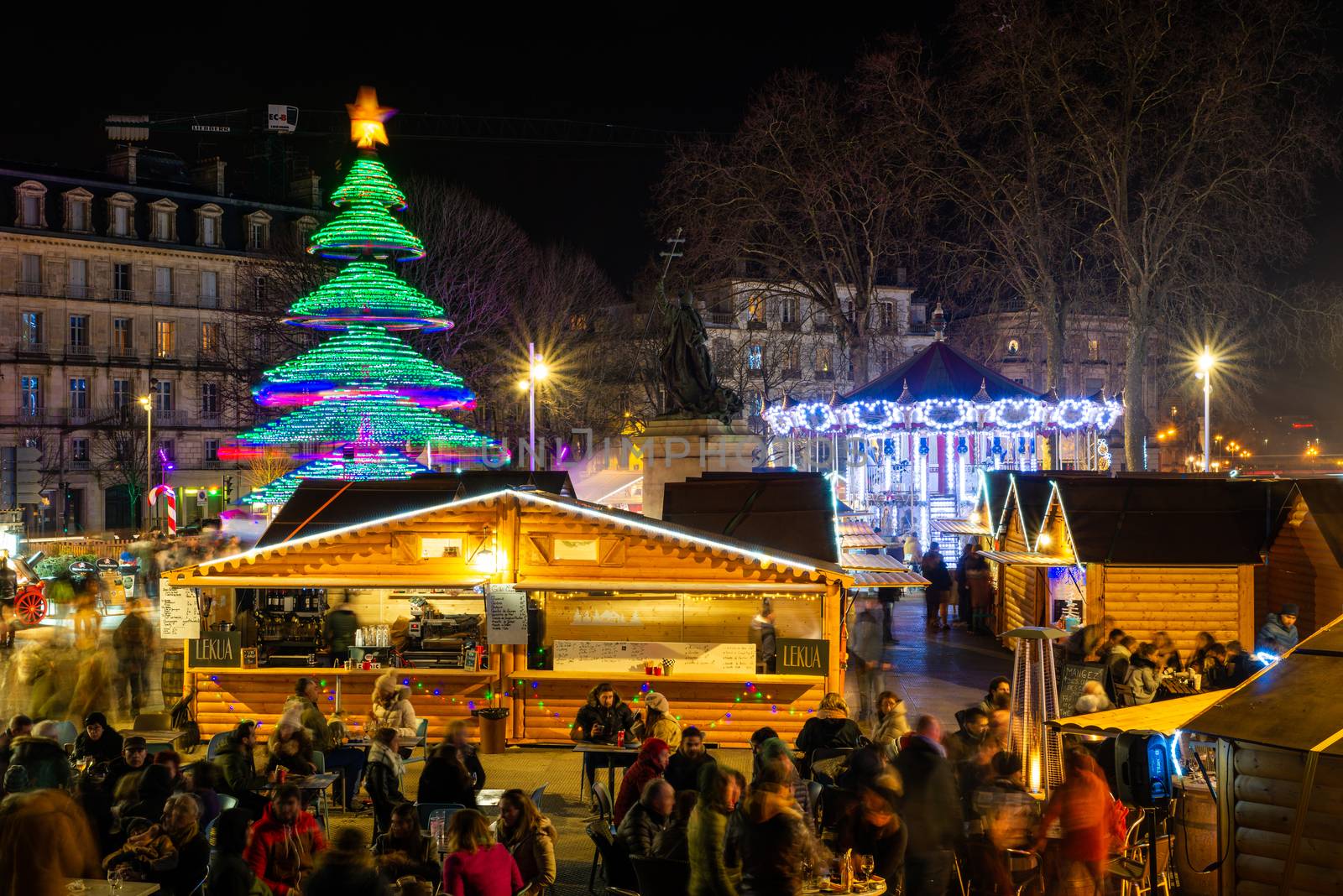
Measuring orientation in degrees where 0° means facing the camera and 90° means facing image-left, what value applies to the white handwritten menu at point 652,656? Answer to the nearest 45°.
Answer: approximately 0°

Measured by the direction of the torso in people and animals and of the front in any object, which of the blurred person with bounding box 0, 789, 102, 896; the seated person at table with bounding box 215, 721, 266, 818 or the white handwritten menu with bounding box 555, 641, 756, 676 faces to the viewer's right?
the seated person at table

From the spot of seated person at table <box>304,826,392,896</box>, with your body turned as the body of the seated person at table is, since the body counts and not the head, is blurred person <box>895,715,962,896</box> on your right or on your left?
on your right

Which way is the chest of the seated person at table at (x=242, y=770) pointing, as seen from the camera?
to the viewer's right

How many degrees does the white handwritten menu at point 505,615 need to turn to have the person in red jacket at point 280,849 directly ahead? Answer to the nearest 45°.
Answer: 0° — it already faces them

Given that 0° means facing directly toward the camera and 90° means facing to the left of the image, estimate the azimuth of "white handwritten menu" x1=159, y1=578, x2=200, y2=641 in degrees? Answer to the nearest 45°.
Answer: approximately 0°

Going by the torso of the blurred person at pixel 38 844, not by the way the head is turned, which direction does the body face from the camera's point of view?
away from the camera

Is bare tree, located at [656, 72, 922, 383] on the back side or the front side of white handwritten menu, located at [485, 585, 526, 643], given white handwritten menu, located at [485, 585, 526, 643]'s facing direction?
on the back side

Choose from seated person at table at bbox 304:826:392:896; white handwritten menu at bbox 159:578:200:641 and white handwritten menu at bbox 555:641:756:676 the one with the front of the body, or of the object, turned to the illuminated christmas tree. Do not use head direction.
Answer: the seated person at table
